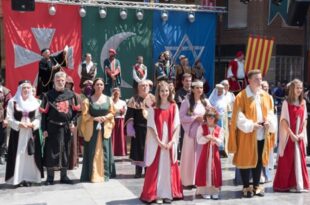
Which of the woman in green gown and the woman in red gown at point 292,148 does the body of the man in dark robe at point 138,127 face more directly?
the woman in red gown

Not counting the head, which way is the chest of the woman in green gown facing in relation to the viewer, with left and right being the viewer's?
facing the viewer

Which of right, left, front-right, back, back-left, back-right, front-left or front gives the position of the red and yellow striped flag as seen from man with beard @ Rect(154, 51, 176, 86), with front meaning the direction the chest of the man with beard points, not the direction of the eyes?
left

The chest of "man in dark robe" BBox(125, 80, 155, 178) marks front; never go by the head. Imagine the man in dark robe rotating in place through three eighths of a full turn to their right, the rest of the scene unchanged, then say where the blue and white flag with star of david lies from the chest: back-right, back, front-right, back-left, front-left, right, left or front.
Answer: right

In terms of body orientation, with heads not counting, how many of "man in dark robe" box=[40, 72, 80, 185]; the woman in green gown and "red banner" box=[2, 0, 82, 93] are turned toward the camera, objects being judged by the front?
3

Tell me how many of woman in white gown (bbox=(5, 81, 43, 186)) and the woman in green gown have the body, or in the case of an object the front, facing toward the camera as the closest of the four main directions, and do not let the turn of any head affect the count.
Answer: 2

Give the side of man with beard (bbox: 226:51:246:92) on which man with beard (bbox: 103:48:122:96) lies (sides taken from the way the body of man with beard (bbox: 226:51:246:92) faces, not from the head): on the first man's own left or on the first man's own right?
on the first man's own right

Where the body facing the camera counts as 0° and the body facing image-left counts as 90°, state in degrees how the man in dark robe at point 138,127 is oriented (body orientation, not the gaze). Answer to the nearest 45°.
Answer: approximately 315°

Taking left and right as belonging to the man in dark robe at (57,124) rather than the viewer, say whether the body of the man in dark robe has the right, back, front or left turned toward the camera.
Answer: front

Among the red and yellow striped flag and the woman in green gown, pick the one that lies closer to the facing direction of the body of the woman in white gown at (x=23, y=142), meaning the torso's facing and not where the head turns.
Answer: the woman in green gown

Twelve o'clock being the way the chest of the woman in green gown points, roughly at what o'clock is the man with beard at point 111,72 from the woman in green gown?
The man with beard is roughly at 6 o'clock from the woman in green gown.

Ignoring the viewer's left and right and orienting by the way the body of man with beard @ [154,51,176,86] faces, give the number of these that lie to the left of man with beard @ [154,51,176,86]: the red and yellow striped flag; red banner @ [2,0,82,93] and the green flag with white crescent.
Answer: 1

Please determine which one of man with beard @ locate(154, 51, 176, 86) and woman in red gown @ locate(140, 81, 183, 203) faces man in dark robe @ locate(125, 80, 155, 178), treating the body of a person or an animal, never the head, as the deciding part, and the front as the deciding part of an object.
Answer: the man with beard

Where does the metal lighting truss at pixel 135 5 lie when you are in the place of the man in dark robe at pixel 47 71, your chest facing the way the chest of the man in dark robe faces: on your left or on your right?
on your left

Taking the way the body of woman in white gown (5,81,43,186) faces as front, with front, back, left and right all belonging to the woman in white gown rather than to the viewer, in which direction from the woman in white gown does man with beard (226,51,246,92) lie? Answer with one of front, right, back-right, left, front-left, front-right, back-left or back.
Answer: back-left
